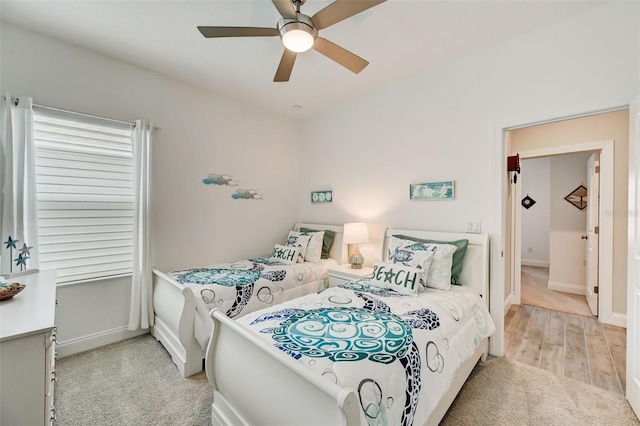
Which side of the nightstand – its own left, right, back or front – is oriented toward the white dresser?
front

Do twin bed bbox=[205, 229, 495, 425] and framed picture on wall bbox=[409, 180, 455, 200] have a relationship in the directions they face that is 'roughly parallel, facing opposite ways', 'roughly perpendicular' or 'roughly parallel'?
roughly parallel

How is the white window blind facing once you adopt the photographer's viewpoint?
facing the viewer and to the right of the viewer

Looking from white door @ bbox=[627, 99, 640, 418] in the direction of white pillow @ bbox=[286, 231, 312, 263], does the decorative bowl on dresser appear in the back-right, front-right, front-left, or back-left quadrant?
front-left

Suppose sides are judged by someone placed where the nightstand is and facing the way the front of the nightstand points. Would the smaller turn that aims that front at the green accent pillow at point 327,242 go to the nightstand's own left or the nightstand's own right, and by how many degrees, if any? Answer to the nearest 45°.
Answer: approximately 90° to the nightstand's own right

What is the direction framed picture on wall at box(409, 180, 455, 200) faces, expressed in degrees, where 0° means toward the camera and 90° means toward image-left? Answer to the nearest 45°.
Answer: approximately 45°

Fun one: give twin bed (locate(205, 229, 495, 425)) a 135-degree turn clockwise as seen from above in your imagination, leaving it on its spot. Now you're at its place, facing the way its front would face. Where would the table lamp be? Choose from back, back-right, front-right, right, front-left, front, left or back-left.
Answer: front

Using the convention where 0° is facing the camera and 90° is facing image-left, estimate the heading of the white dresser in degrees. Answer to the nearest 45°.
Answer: approximately 270°

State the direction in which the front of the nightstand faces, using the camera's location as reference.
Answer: facing the viewer and to the left of the viewer

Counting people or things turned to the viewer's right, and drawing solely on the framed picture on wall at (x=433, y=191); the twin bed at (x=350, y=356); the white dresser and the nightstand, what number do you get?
1

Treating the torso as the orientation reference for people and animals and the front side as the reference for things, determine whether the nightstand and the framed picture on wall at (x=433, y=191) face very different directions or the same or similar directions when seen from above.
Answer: same or similar directions

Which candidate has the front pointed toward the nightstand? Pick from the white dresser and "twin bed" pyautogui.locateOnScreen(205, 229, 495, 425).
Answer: the white dresser

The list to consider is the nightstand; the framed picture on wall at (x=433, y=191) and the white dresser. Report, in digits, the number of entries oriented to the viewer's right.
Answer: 1
